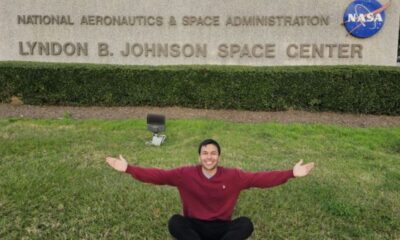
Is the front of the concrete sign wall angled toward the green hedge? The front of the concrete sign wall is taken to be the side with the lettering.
yes

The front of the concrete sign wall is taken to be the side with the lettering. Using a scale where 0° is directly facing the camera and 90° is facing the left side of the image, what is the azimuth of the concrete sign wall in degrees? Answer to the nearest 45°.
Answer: approximately 0°
